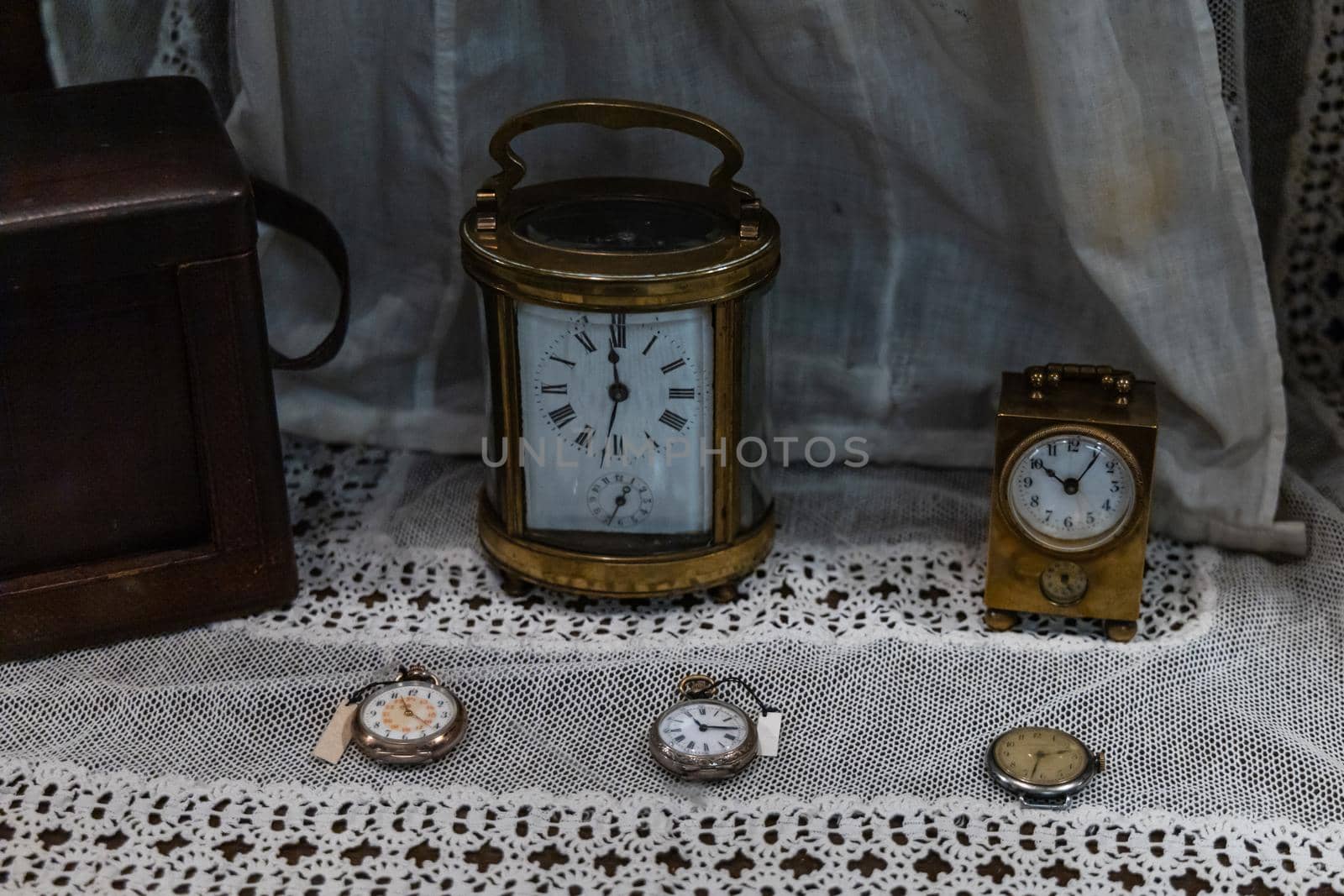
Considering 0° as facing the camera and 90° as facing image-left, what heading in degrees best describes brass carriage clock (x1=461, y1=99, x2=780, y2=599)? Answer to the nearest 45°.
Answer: approximately 0°

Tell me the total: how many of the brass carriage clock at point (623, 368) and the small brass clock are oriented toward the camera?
2

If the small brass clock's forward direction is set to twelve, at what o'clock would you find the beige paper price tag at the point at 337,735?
The beige paper price tag is roughly at 2 o'clock from the small brass clock.

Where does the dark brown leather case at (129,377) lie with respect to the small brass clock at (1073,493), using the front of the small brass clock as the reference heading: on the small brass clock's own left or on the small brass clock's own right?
on the small brass clock's own right

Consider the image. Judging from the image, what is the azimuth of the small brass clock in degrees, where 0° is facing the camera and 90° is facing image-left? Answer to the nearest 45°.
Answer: approximately 0°
